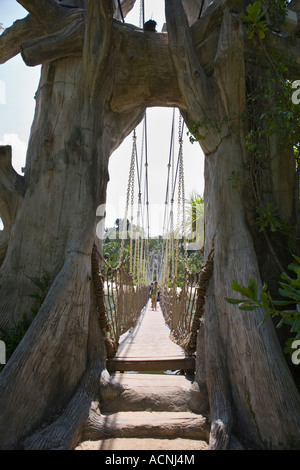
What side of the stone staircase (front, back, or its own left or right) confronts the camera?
front
